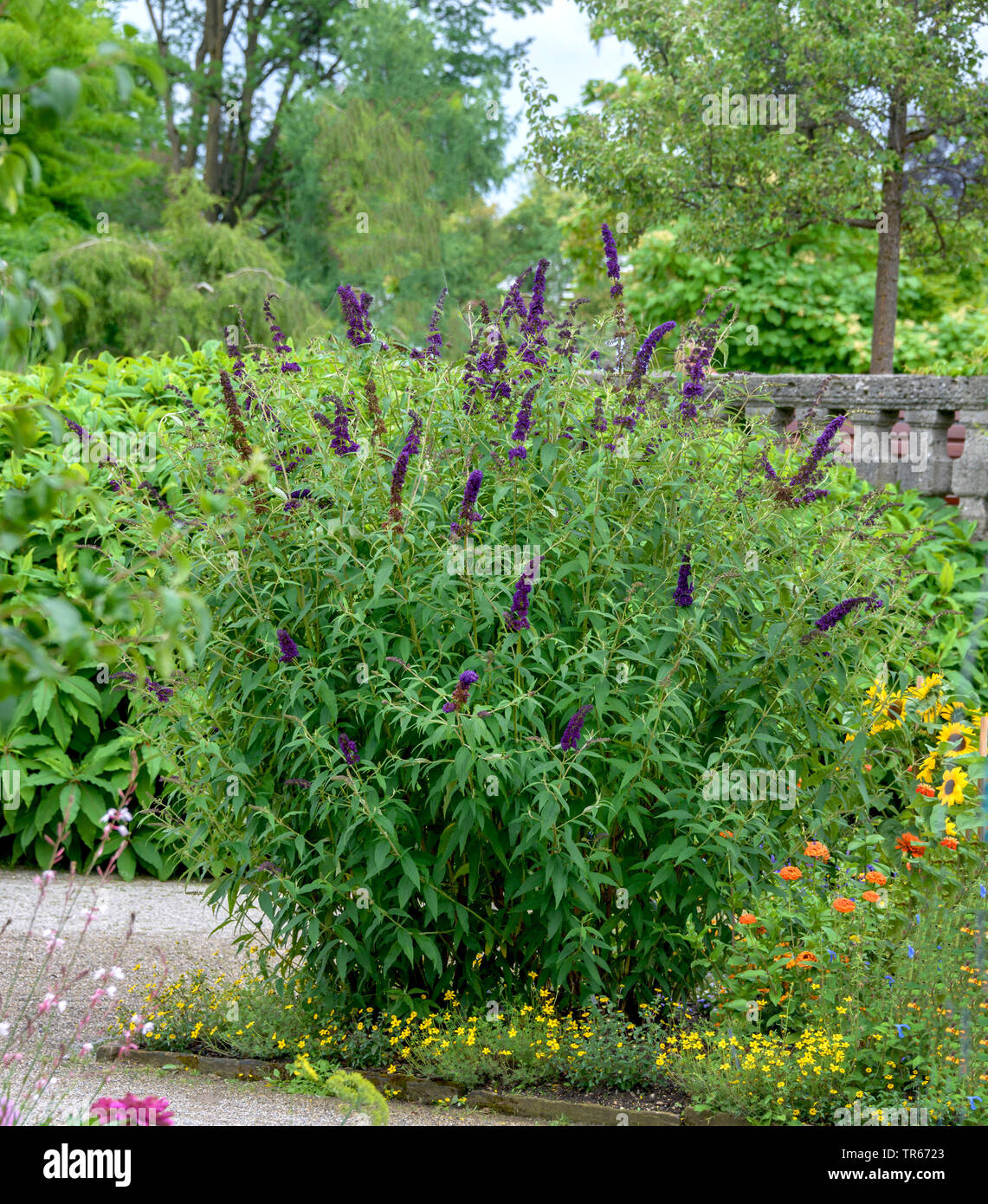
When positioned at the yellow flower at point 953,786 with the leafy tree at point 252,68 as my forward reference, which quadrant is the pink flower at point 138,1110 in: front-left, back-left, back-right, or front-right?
back-left

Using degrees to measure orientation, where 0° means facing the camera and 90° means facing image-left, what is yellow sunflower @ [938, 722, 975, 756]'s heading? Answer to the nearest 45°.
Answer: approximately 0°

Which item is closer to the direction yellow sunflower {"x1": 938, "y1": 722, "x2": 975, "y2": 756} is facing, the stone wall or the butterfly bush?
the butterfly bush

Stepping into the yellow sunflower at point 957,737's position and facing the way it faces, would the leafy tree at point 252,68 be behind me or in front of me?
behind

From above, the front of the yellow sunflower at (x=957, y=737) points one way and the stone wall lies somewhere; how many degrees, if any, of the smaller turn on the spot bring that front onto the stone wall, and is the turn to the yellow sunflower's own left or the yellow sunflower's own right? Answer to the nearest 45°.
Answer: approximately 180°
